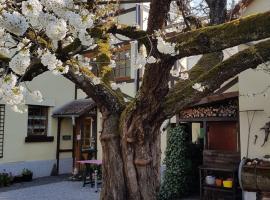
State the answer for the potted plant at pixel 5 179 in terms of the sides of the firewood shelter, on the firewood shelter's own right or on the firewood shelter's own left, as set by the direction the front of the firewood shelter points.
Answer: on the firewood shelter's own right

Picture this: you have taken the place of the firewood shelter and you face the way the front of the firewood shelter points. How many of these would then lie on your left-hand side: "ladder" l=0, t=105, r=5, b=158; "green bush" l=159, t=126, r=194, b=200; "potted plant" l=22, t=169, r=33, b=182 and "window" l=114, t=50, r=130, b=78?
0

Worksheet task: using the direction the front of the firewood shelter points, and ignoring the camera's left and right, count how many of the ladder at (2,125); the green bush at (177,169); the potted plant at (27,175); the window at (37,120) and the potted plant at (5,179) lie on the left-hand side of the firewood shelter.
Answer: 0

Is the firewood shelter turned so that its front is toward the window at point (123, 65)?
no

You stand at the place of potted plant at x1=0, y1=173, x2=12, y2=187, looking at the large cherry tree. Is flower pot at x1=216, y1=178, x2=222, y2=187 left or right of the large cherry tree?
left

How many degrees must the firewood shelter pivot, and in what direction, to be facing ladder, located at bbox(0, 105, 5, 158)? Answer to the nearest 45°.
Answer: approximately 90° to its right

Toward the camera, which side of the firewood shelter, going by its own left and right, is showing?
front

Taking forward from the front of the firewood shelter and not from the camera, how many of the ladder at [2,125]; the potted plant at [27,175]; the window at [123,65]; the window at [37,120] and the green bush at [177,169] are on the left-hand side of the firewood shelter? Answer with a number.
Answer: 0

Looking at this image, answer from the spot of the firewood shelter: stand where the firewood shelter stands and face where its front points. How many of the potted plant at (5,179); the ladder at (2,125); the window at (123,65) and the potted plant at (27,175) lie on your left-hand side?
0

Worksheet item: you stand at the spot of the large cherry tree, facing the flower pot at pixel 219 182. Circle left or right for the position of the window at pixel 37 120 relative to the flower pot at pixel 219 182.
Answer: left

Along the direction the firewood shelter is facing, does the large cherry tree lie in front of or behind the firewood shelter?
in front

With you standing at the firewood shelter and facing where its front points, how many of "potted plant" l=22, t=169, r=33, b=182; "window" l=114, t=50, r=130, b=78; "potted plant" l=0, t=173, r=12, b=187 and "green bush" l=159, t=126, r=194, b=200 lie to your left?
0

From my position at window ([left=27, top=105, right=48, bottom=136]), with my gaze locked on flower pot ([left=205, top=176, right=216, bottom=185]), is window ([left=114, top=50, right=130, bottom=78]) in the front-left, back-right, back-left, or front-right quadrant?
front-left

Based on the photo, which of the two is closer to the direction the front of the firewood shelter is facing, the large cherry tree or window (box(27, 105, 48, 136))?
the large cherry tree

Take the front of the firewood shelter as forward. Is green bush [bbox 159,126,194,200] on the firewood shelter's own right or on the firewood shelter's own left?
on the firewood shelter's own right
